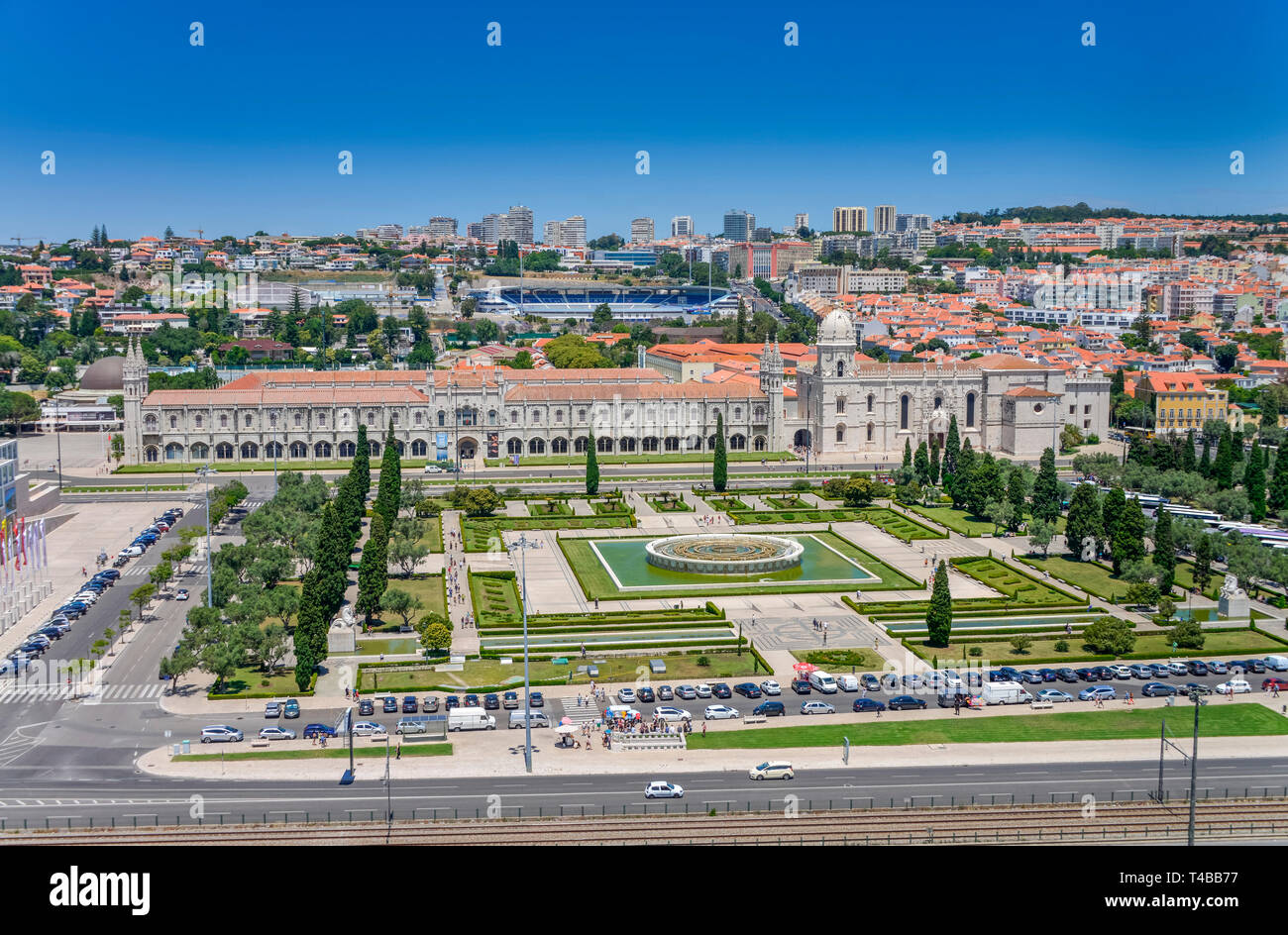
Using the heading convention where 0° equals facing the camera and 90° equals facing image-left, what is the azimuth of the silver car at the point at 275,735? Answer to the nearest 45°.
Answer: approximately 270°

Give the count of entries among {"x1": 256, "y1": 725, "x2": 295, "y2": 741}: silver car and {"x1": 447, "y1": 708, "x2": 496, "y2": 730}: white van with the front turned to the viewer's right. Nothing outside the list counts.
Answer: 2

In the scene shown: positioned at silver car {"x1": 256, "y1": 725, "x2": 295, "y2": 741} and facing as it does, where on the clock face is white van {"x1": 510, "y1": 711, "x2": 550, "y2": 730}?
The white van is roughly at 12 o'clock from the silver car.

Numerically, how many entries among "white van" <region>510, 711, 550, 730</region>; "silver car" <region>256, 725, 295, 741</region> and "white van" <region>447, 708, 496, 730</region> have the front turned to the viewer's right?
3

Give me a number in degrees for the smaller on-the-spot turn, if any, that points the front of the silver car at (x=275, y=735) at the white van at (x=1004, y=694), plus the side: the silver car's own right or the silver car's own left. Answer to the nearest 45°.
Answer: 0° — it already faces it

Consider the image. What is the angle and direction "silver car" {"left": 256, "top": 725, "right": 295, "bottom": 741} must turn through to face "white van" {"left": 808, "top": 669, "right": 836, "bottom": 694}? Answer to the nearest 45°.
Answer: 0° — it already faces it

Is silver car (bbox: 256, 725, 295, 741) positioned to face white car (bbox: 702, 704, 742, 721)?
yes

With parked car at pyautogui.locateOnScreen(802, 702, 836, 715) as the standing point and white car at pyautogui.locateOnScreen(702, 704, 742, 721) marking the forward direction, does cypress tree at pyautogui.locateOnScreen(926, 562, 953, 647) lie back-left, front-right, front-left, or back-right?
back-right

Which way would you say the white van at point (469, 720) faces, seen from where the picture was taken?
facing to the right of the viewer

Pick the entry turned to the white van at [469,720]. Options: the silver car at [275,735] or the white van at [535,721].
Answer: the silver car

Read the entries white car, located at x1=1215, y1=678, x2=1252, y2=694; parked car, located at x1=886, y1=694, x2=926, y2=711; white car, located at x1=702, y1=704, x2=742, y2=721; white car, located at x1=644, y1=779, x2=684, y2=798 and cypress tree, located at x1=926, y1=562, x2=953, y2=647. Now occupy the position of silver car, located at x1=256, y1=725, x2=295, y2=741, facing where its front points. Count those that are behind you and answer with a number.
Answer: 0

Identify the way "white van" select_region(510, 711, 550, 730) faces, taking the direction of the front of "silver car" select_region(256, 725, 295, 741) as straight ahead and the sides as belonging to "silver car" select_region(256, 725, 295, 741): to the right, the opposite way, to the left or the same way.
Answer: the same way

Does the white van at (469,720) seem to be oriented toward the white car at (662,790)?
no

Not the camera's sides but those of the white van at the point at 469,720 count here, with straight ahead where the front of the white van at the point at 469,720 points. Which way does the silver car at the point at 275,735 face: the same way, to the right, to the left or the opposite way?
the same way
